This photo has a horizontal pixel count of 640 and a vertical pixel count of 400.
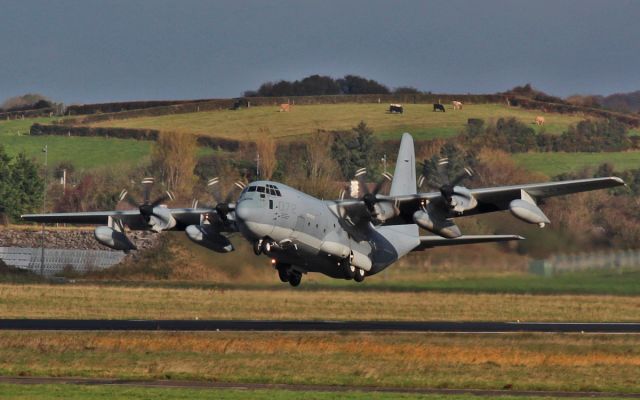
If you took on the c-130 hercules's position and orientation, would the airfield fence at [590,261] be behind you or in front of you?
behind

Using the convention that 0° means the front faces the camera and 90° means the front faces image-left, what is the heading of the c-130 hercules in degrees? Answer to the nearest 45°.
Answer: approximately 45°
